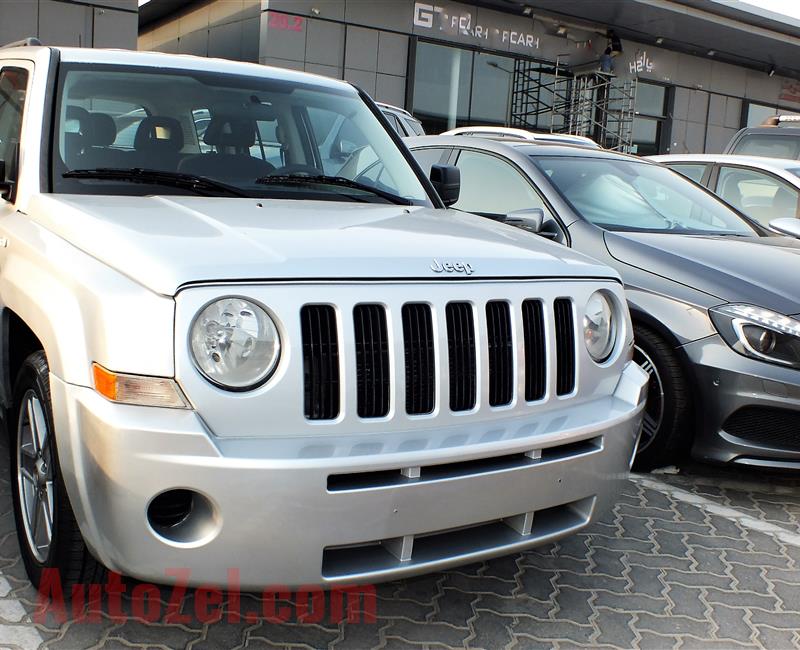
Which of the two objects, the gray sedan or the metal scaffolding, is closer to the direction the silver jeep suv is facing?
the gray sedan

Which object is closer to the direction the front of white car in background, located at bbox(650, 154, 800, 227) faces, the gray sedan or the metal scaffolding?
the gray sedan

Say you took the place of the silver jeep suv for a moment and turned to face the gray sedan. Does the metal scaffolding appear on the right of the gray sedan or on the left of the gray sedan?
left

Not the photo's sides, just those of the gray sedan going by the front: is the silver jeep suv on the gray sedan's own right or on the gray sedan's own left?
on the gray sedan's own right

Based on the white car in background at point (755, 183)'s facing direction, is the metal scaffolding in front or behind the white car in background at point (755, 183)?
behind

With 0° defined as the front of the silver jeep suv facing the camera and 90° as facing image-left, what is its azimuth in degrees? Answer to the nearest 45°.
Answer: approximately 315°

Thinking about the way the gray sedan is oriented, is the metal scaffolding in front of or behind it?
behind

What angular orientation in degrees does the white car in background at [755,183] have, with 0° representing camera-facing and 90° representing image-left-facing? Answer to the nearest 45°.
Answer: approximately 315°

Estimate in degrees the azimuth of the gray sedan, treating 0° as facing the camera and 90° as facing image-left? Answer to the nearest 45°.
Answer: approximately 315°

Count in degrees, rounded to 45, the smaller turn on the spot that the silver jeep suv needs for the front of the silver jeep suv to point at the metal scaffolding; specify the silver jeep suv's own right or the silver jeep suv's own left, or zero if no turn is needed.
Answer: approximately 135° to the silver jeep suv's own left
